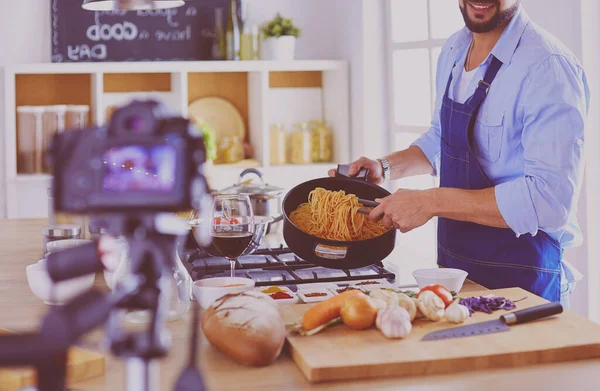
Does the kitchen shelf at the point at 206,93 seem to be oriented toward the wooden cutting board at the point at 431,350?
yes

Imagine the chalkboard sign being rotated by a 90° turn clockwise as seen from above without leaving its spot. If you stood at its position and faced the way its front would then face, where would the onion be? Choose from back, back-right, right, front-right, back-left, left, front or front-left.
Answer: left

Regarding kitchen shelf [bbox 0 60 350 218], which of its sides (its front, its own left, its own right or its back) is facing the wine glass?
front

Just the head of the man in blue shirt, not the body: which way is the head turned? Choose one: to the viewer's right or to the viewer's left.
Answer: to the viewer's left

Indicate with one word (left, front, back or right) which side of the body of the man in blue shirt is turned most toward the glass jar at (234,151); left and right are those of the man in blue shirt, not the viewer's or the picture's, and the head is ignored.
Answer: right

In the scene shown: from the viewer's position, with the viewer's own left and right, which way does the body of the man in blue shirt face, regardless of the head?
facing the viewer and to the left of the viewer

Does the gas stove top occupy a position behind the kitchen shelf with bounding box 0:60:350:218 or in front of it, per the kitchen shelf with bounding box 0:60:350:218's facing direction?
in front

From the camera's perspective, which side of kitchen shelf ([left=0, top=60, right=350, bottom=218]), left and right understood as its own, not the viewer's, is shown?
front

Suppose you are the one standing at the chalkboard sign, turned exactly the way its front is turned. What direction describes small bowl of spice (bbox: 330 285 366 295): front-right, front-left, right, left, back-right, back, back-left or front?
front

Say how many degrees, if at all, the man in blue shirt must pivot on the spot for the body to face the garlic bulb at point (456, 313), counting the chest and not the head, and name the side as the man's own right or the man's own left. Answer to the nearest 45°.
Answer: approximately 45° to the man's own left

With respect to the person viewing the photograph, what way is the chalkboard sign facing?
facing the viewer

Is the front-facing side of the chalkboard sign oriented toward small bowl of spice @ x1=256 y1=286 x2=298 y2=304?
yes

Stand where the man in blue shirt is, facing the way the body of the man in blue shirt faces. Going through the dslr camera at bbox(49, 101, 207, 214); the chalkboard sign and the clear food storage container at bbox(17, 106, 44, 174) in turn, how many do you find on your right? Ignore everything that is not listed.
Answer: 2

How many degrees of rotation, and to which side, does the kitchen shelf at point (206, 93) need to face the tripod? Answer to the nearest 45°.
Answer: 0° — it already faces it

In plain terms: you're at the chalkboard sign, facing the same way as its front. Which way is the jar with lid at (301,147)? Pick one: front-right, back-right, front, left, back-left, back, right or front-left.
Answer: left

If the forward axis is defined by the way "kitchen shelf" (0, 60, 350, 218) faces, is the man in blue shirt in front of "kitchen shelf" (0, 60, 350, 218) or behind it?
in front
